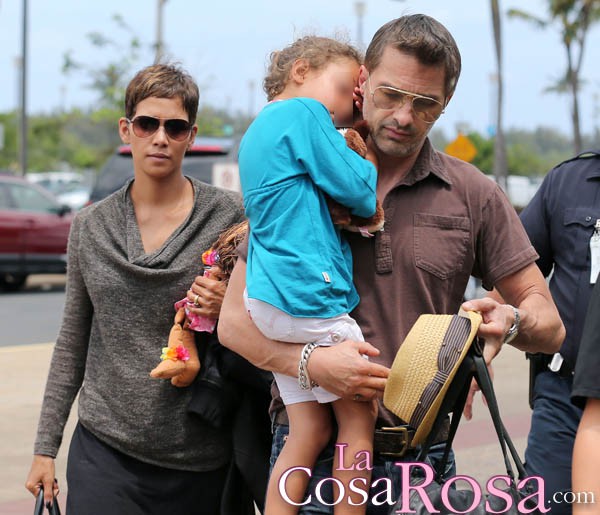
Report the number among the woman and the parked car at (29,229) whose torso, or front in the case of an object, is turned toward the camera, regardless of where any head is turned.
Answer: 1

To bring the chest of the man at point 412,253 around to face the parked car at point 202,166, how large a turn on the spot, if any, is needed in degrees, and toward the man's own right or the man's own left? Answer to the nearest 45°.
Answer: approximately 180°

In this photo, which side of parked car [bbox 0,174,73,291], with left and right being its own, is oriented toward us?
right

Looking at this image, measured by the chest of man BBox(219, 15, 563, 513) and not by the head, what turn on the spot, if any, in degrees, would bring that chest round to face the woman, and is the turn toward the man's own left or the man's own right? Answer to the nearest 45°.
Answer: approximately 135° to the man's own right

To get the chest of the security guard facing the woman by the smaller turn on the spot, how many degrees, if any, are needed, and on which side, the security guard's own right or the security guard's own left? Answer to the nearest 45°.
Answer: approximately 45° to the security guard's own right

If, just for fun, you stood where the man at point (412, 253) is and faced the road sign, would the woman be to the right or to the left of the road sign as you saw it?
left
